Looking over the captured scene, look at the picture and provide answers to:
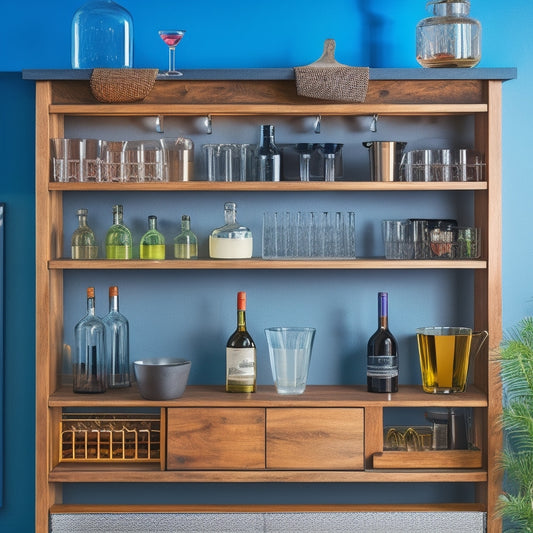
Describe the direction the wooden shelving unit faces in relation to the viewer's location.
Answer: facing the viewer

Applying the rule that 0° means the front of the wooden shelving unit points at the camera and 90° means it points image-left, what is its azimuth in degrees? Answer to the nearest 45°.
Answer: approximately 0°
